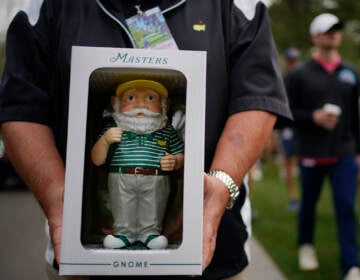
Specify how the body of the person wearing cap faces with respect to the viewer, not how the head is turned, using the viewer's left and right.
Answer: facing the viewer and to the right of the viewer

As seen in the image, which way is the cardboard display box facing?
toward the camera

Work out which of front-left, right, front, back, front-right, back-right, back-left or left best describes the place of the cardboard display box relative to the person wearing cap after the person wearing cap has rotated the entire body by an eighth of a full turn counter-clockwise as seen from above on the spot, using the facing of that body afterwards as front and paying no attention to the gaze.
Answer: right
